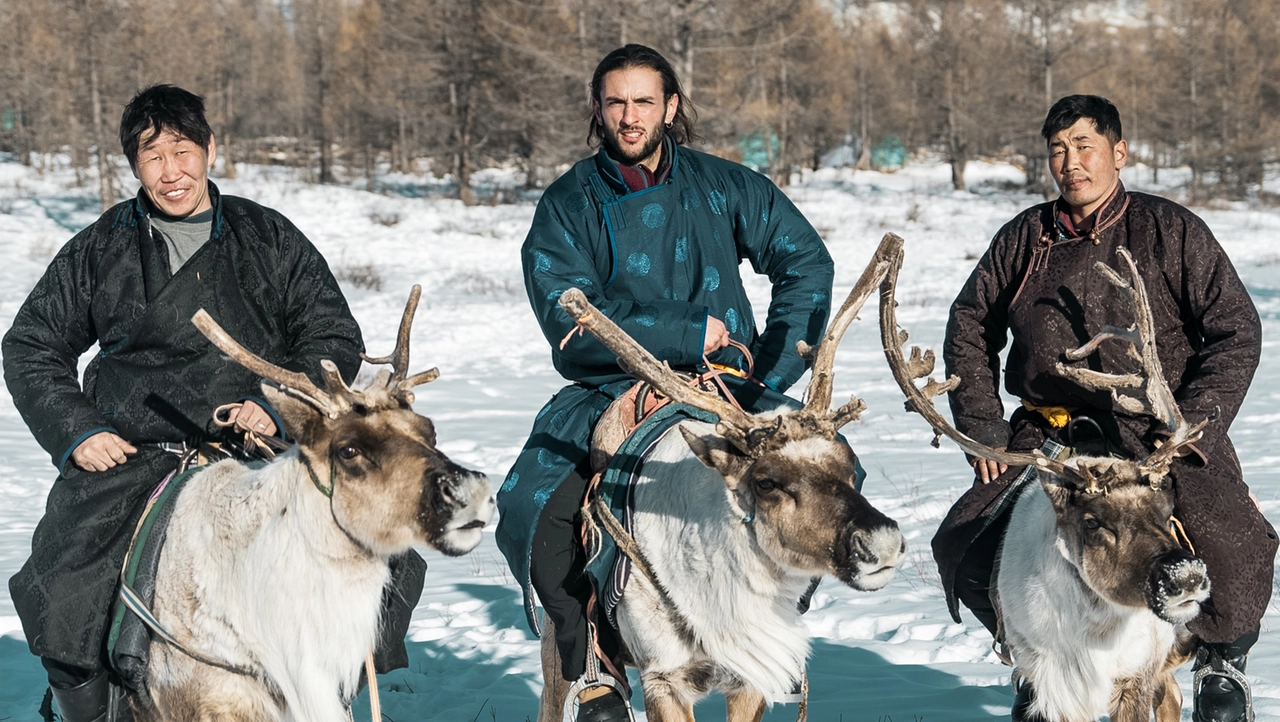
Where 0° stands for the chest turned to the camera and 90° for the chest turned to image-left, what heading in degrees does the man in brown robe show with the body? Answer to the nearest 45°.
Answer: approximately 0°

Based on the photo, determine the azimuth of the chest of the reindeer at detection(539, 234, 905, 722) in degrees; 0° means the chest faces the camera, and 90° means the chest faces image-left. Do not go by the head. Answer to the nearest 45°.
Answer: approximately 315°

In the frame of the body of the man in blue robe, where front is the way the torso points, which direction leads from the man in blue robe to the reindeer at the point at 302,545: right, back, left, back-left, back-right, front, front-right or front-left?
front-right

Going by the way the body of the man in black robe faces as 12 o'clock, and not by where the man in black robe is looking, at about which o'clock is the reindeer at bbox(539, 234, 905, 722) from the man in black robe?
The reindeer is roughly at 10 o'clock from the man in black robe.

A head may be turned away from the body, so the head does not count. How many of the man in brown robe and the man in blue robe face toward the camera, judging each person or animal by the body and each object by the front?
2

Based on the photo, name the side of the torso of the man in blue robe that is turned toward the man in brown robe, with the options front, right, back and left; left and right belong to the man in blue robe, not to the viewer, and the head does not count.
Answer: left

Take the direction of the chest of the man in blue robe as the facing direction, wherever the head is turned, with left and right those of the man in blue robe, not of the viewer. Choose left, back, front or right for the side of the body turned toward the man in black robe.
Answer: right

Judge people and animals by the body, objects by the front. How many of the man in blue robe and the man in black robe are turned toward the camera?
2

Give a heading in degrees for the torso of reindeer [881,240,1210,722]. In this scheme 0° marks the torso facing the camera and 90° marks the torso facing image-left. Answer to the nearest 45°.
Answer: approximately 315°
